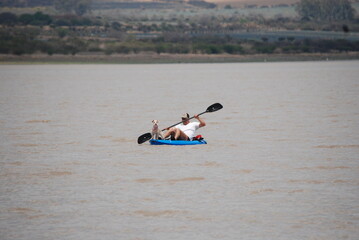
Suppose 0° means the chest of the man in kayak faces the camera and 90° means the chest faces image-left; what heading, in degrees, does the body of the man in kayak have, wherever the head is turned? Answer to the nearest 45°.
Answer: approximately 45°
